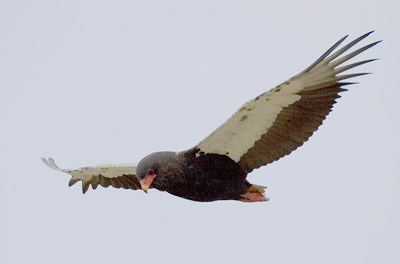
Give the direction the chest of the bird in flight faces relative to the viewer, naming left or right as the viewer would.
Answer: facing the viewer and to the left of the viewer
